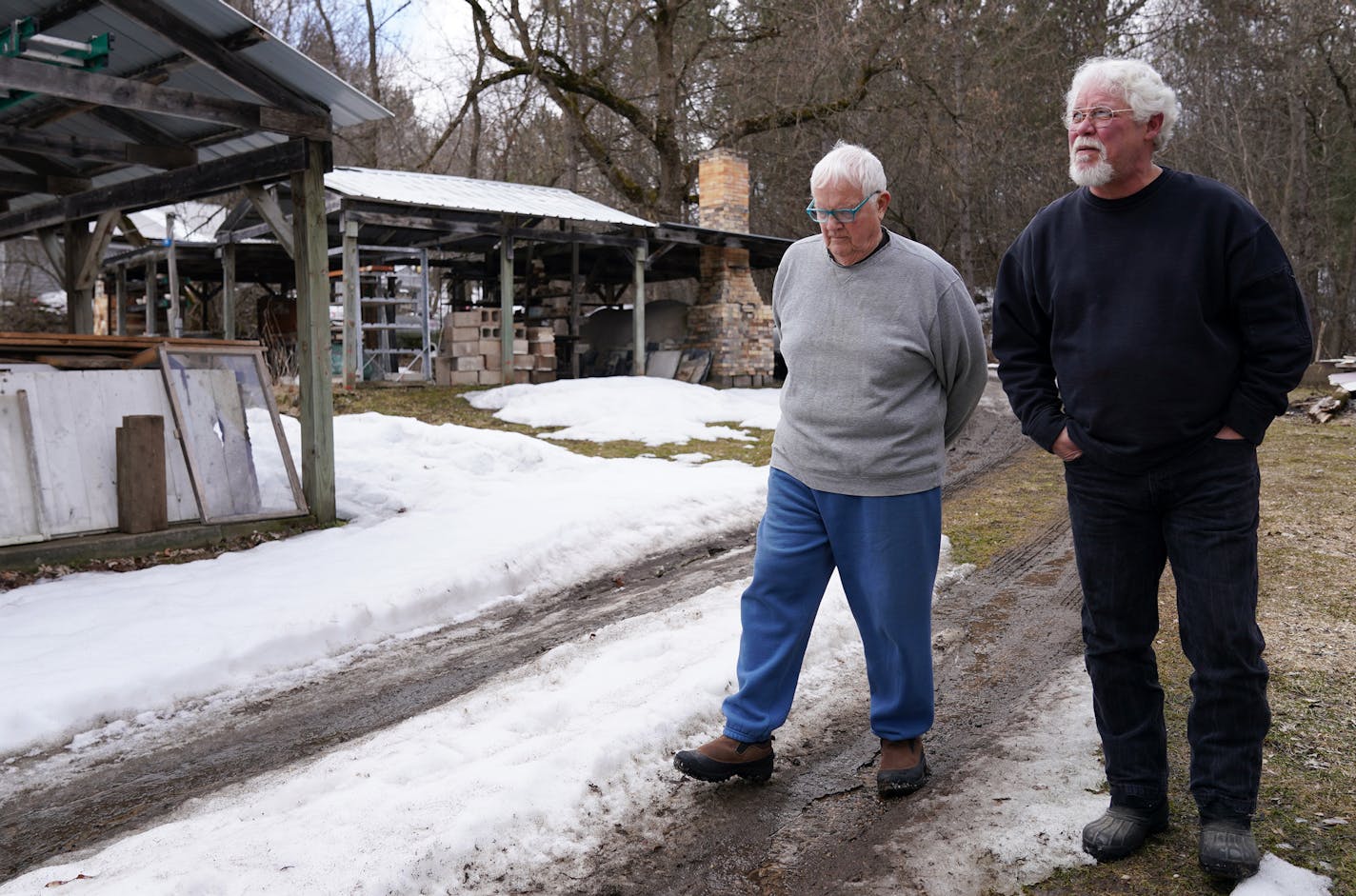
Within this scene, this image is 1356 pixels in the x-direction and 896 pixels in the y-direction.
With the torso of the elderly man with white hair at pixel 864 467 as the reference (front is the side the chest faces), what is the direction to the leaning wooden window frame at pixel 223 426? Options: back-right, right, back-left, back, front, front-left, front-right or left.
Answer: right

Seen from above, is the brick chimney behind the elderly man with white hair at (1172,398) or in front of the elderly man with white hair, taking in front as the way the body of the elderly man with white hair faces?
behind

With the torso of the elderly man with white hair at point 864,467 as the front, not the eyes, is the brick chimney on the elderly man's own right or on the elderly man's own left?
on the elderly man's own right

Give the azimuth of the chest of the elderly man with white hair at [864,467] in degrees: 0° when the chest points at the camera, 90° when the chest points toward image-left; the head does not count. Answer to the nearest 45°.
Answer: approximately 45°

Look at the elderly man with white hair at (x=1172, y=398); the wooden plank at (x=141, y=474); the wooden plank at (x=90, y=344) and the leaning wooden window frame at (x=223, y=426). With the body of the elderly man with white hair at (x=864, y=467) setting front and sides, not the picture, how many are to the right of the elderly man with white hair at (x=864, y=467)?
3

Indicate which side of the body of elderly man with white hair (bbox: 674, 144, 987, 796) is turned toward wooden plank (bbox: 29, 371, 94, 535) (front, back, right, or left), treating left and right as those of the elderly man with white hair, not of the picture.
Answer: right

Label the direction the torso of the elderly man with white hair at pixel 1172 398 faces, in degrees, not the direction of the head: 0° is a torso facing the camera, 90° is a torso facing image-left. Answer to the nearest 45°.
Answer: approximately 0°

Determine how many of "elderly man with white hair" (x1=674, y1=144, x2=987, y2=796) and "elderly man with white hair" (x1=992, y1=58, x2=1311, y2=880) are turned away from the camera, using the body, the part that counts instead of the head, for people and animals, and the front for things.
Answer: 0

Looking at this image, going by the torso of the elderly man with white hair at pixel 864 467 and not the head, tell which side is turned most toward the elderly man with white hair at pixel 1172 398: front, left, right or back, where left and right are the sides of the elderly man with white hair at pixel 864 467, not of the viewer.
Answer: left
